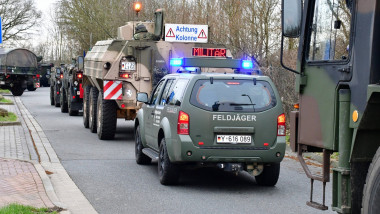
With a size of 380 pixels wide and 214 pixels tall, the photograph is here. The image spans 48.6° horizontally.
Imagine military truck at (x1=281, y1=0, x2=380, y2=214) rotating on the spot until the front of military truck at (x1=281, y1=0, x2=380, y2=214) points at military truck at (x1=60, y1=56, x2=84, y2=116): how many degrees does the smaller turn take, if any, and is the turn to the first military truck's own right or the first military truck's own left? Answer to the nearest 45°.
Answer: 0° — it already faces it

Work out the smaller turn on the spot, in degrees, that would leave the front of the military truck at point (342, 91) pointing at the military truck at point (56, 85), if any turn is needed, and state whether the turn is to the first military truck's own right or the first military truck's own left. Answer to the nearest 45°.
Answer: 0° — it already faces it

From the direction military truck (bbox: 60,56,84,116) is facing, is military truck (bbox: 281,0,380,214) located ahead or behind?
behind

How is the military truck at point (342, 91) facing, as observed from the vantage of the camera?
facing away from the viewer and to the left of the viewer

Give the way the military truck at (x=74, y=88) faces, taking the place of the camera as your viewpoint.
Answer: facing away from the viewer and to the left of the viewer

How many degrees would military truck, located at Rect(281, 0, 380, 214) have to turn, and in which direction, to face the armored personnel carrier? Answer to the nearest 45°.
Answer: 0° — it already faces it
